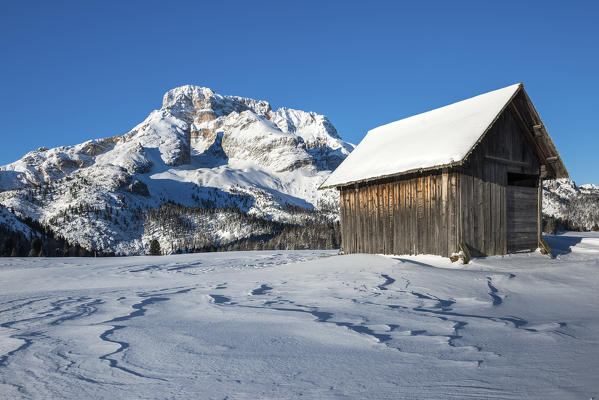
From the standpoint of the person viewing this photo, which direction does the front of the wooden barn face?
facing the viewer and to the right of the viewer
